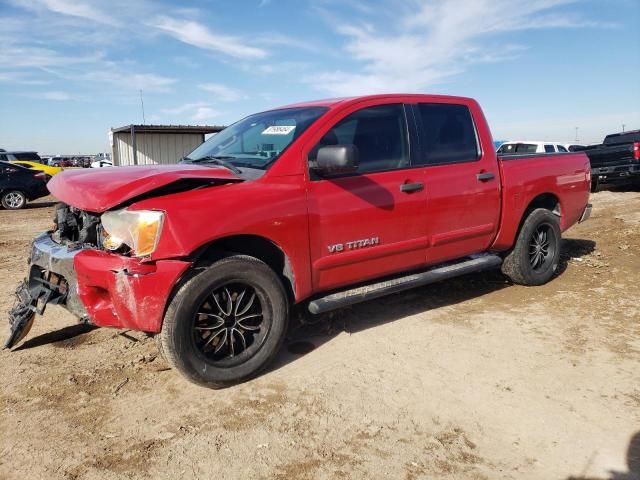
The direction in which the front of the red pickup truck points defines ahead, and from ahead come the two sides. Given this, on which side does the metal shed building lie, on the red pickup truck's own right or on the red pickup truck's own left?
on the red pickup truck's own right

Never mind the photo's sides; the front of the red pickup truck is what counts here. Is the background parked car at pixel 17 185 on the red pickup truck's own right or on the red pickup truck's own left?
on the red pickup truck's own right

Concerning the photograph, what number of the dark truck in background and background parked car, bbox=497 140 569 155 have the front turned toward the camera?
0

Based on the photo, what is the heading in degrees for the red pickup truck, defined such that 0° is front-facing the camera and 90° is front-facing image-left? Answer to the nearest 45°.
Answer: approximately 45°

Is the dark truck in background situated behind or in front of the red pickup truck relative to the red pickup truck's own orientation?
behind

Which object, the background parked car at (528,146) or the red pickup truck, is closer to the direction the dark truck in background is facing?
the background parked car
